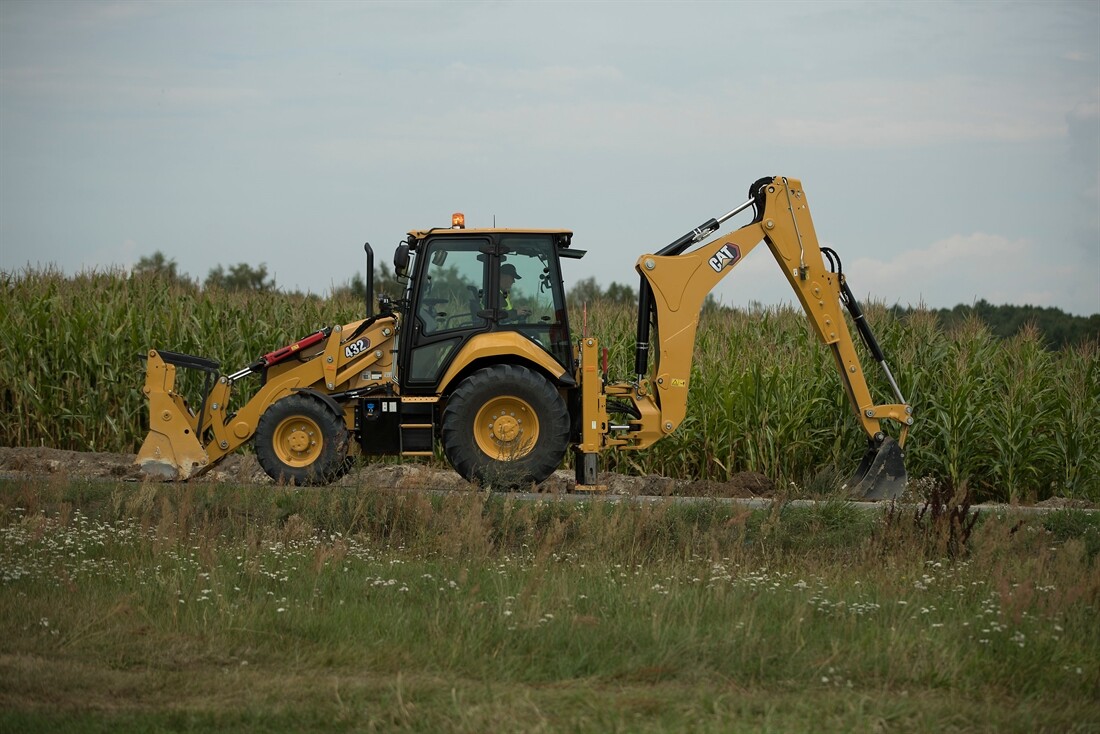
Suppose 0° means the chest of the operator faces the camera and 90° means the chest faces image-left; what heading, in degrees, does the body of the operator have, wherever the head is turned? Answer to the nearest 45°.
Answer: approximately 270°

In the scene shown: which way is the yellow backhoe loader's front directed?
to the viewer's left
